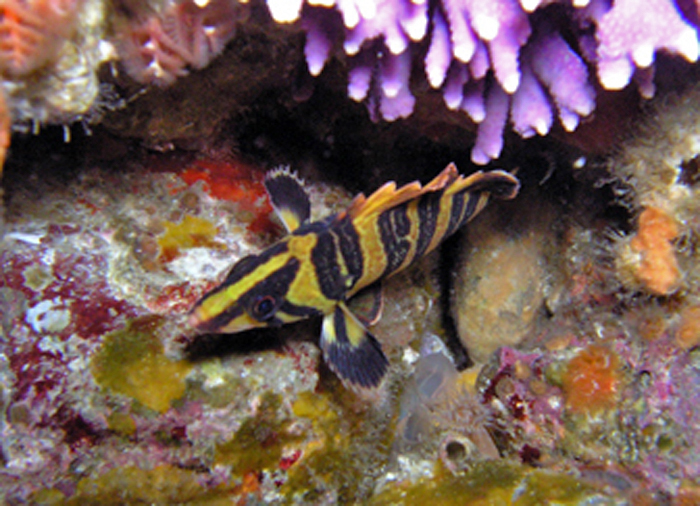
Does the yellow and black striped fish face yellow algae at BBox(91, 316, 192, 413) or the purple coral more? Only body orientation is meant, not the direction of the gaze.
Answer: the yellow algae

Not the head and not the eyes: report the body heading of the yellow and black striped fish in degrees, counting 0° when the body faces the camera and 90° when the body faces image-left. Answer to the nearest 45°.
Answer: approximately 45°

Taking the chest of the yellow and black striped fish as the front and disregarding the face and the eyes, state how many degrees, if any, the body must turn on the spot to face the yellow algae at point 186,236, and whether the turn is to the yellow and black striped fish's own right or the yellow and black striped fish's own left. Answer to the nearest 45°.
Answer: approximately 45° to the yellow and black striped fish's own right
